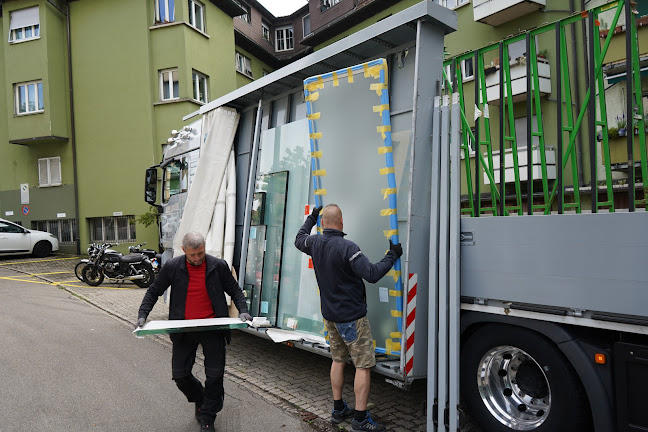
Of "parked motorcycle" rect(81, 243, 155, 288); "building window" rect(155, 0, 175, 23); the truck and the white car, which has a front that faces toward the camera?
the building window

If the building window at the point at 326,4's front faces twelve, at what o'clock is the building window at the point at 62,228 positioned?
the building window at the point at 62,228 is roughly at 1 o'clock from the building window at the point at 326,4.

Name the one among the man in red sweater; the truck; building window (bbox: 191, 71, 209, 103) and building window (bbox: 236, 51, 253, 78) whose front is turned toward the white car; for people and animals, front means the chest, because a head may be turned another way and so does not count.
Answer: the truck

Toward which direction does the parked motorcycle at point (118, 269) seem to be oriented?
to the viewer's left

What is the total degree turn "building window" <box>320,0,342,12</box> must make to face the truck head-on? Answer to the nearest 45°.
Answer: approximately 45° to its left

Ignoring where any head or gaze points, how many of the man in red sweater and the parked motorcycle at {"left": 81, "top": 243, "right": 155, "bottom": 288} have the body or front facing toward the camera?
1

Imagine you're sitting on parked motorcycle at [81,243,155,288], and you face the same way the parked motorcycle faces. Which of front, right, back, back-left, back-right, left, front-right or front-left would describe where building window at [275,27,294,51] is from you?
back-right

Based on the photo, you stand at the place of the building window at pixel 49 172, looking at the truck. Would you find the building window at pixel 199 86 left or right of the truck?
left

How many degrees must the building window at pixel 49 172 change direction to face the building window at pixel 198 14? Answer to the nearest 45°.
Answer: approximately 45° to its left

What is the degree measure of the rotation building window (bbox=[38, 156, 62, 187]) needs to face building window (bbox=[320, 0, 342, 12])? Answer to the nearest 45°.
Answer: approximately 90° to its left

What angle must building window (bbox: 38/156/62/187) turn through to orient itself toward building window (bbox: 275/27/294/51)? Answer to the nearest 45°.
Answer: approximately 90° to its left

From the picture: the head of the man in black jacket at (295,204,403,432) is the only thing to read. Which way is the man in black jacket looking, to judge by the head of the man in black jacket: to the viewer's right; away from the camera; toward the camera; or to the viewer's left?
away from the camera
